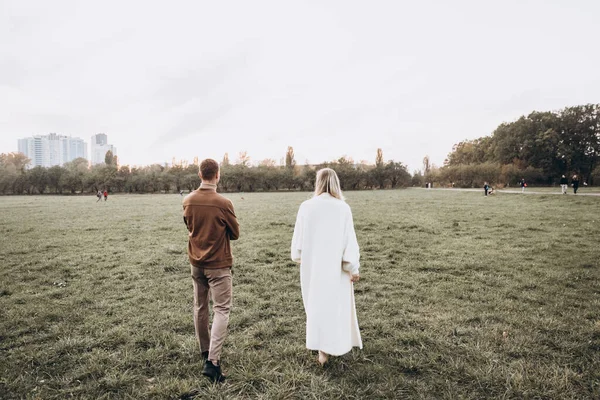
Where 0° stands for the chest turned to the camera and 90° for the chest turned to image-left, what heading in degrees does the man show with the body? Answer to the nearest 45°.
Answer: approximately 180°

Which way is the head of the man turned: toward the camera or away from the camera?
away from the camera
